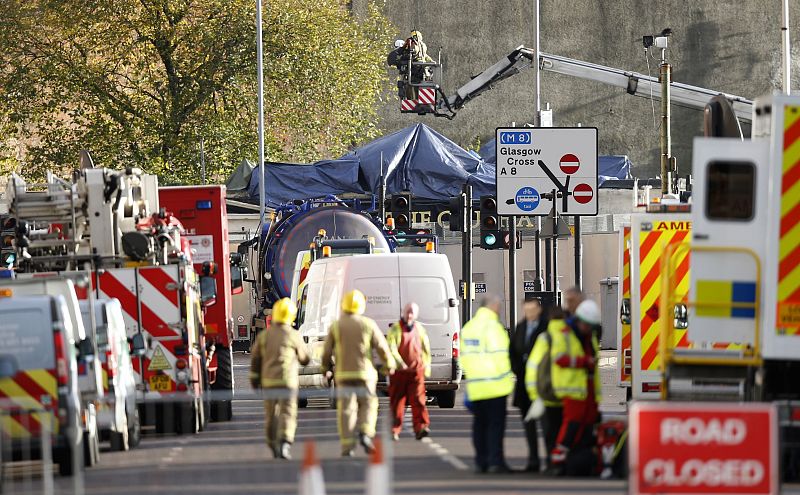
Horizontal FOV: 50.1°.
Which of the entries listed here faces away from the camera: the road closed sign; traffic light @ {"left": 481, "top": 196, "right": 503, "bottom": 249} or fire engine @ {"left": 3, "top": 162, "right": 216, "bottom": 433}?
the fire engine

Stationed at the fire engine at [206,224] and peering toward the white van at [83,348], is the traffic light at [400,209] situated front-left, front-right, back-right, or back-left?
back-left

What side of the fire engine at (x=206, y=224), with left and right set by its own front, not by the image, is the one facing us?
back

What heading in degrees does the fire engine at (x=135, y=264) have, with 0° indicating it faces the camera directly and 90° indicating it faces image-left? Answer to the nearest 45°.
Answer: approximately 180°

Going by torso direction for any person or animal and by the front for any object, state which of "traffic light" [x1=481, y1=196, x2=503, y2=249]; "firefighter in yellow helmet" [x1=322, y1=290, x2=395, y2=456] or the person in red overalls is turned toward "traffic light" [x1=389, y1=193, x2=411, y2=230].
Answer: the firefighter in yellow helmet

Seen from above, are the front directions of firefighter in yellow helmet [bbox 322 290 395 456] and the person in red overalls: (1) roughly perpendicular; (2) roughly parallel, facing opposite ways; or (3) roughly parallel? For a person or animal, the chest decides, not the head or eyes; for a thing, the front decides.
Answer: roughly parallel, facing opposite ways

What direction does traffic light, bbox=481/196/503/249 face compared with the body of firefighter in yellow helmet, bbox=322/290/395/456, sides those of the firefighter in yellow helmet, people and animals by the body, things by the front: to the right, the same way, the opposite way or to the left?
the opposite way

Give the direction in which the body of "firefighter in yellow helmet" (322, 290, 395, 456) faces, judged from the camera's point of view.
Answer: away from the camera

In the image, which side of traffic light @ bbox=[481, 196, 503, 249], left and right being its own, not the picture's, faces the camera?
front

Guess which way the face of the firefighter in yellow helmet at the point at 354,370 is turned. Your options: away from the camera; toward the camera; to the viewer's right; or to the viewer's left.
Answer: away from the camera

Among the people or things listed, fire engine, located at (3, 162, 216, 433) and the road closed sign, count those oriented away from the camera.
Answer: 1
